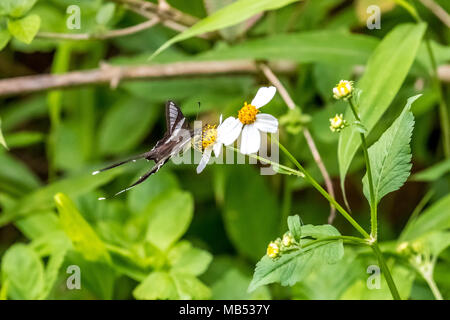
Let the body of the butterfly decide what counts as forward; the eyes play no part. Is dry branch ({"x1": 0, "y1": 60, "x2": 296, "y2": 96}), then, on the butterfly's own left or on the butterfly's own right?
on the butterfly's own left

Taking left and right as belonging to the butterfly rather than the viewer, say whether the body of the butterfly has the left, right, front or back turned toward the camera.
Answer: right
